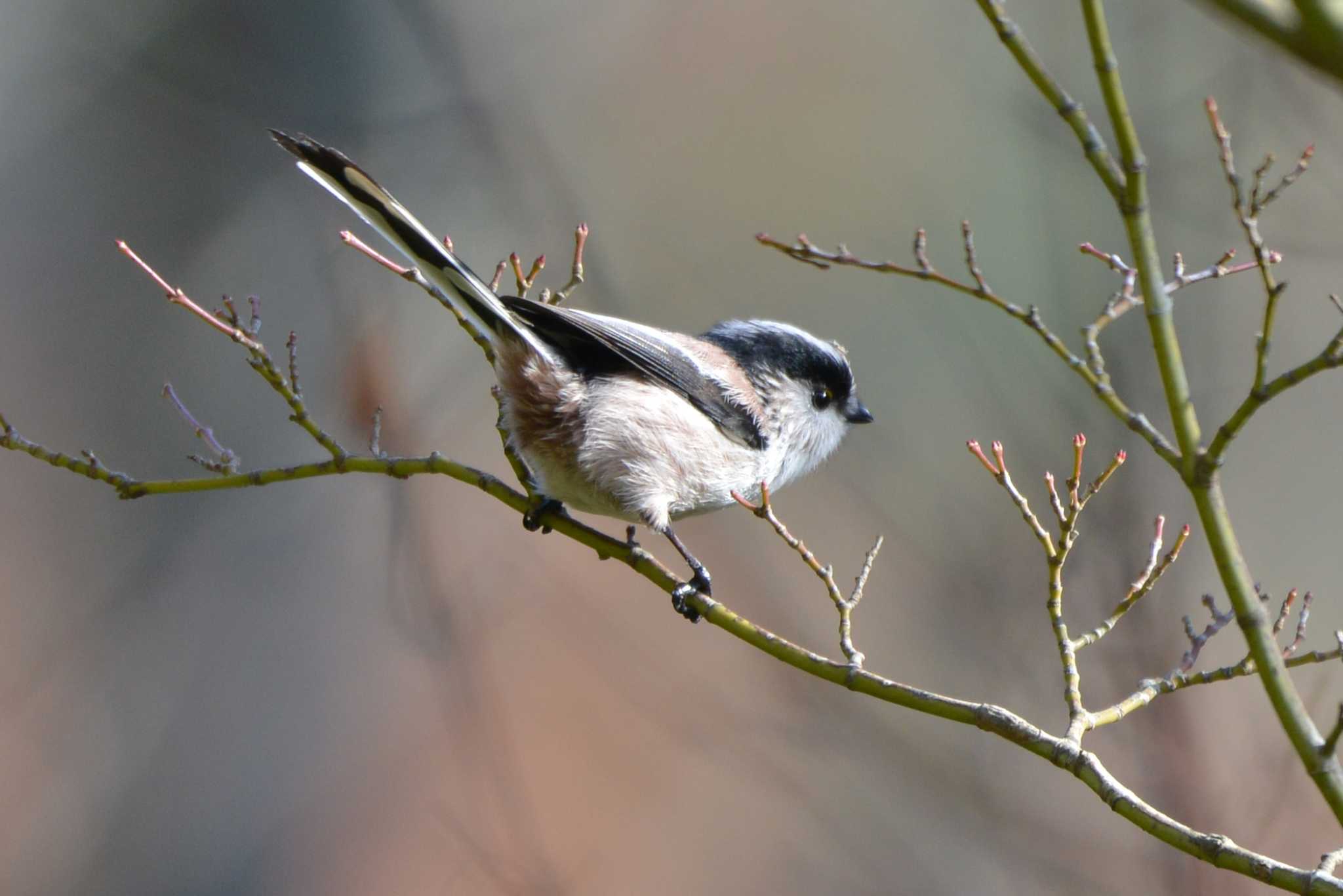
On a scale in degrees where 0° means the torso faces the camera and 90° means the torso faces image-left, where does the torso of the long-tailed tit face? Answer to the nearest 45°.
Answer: approximately 270°
